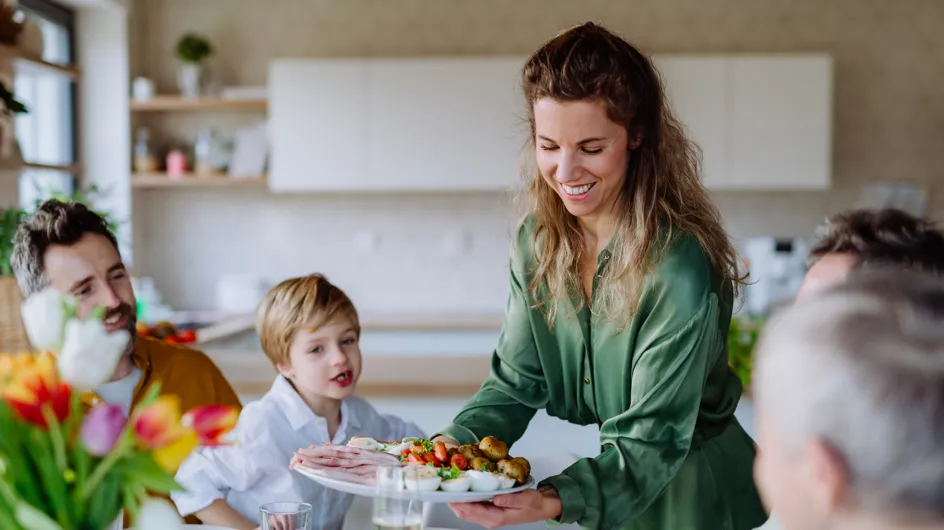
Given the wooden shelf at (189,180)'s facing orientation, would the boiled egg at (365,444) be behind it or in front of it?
in front

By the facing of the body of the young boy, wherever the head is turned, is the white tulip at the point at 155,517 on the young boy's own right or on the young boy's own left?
on the young boy's own right

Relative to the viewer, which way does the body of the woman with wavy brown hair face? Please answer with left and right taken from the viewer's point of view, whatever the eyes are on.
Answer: facing the viewer and to the left of the viewer

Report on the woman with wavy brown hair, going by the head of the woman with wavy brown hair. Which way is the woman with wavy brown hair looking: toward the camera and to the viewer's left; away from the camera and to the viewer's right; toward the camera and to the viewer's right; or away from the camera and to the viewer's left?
toward the camera and to the viewer's left

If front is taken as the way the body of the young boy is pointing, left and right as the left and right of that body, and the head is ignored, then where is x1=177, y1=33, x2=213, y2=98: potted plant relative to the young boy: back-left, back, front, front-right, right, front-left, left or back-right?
back-left

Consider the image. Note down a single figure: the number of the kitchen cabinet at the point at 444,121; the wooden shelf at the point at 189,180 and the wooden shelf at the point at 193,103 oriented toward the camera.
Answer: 3

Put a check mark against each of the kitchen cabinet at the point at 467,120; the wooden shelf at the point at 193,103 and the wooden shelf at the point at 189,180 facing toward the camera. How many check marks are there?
3

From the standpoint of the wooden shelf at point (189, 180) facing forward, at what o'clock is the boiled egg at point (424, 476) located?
The boiled egg is roughly at 12 o'clock from the wooden shelf.

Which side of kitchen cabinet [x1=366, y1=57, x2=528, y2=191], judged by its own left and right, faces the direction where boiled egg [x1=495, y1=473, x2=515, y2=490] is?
front

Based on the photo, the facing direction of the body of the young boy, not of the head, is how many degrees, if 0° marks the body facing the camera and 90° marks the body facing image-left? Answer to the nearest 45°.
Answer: approximately 315°

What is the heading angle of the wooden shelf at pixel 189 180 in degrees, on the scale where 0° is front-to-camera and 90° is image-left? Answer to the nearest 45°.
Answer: approximately 0°

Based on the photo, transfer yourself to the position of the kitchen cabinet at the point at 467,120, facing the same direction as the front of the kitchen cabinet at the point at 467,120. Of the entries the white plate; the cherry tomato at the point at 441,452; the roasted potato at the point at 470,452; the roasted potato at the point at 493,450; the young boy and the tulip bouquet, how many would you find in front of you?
6
